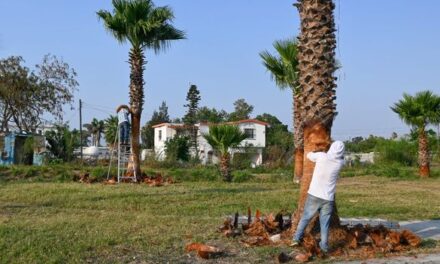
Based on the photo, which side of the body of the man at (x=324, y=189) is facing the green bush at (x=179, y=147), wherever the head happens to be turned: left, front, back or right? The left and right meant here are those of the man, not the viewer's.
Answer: front

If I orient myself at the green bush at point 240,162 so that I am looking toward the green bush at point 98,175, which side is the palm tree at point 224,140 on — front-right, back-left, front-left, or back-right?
front-left

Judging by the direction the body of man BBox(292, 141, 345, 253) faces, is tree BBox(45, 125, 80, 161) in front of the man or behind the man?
in front

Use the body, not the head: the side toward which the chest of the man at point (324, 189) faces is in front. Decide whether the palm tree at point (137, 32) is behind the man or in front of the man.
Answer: in front

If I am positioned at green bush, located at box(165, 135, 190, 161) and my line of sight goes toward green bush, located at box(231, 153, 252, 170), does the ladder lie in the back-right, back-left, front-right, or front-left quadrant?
front-right

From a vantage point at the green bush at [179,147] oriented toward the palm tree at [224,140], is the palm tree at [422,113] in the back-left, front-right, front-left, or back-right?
front-left

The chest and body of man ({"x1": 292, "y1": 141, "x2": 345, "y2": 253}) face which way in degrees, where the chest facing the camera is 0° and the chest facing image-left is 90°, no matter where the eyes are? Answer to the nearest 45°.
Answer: approximately 180°

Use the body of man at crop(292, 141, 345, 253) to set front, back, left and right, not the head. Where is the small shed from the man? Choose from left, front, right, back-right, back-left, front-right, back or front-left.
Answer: front-left

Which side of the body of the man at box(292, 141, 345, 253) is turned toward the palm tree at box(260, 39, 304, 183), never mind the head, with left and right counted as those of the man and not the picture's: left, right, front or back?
front

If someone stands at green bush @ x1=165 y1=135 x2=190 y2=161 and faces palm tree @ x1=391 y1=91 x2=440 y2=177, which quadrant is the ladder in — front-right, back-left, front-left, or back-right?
front-right
